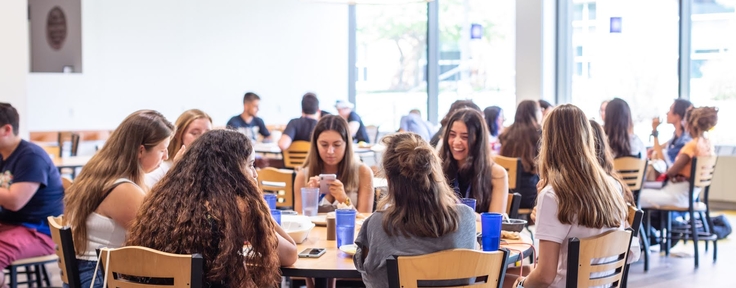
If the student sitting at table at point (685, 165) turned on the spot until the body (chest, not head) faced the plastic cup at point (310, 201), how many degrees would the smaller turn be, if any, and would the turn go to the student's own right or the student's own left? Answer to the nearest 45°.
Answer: approximately 45° to the student's own left

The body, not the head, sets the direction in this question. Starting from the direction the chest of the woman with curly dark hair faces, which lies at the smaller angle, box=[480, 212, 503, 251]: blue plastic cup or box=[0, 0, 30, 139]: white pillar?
the blue plastic cup

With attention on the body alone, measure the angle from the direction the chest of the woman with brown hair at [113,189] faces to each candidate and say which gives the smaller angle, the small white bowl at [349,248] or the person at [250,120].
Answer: the small white bowl

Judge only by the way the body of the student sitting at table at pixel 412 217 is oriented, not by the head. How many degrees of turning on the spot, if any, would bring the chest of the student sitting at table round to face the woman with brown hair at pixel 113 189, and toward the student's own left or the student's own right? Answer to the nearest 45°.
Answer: approximately 90° to the student's own left

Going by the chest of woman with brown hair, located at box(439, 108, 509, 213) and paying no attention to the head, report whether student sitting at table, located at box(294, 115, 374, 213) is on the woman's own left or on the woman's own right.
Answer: on the woman's own right

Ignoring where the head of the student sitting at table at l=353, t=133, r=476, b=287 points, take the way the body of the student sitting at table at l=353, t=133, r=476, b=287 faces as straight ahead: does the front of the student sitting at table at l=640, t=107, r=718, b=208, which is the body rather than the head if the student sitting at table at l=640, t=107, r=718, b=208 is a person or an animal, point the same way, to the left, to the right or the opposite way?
to the left

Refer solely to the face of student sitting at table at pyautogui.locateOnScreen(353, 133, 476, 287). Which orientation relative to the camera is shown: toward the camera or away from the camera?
away from the camera

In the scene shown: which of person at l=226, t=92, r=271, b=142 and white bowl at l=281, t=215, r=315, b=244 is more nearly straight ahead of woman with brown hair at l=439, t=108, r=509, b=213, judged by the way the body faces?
the white bowl

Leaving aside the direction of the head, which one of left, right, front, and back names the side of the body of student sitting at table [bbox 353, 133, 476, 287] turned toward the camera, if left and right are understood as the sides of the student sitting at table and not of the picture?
back

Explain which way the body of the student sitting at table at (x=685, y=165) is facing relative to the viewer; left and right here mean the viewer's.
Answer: facing to the left of the viewer

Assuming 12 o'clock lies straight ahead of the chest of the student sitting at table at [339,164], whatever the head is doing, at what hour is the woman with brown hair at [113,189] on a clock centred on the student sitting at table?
The woman with brown hair is roughly at 1 o'clock from the student sitting at table.

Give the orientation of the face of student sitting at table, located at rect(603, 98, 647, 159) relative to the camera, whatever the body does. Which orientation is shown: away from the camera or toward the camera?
away from the camera

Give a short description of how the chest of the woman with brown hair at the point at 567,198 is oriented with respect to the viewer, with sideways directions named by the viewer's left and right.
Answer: facing away from the viewer and to the left of the viewer

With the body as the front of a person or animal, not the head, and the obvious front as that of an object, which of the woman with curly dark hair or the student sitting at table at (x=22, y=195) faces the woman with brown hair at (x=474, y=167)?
the woman with curly dark hair

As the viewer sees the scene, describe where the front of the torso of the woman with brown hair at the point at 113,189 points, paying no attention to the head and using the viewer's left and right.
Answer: facing to the right of the viewer
